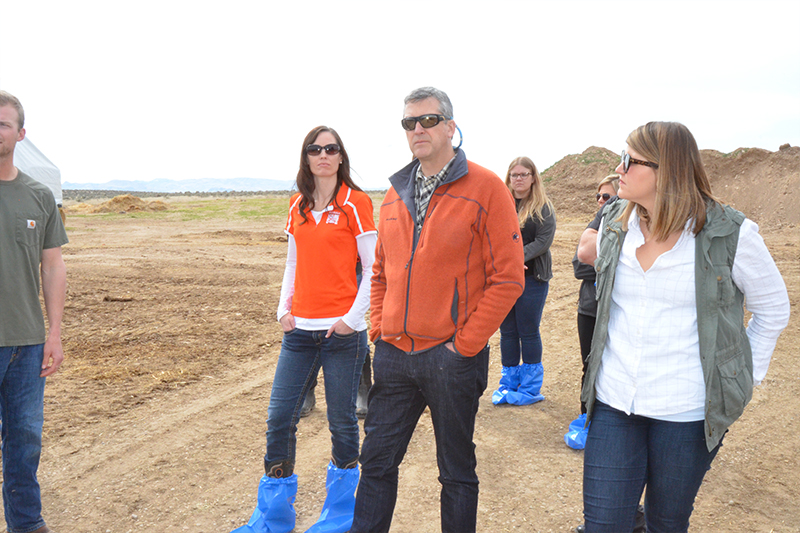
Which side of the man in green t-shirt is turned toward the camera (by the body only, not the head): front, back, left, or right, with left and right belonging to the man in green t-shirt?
front

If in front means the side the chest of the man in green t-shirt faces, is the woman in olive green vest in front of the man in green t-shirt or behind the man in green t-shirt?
in front

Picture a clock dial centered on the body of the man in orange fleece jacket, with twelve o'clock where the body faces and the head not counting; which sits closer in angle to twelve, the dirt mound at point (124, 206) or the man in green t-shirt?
the man in green t-shirt

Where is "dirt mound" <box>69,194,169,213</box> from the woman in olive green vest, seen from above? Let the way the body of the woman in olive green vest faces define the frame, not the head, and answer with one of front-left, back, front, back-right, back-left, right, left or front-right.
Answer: right

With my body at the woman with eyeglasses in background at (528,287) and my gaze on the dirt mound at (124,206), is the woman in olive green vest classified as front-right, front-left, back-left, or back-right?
back-left

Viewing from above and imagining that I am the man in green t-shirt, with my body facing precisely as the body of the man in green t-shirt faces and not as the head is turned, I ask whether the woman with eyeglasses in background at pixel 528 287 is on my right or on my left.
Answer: on my left

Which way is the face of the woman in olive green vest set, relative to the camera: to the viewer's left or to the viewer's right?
to the viewer's left

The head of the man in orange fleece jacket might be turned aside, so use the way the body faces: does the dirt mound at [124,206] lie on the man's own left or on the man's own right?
on the man's own right

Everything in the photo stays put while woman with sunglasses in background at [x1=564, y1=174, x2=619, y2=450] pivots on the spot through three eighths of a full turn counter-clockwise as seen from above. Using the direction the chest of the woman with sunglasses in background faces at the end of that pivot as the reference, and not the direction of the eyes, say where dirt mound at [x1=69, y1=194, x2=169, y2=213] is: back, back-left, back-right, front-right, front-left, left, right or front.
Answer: back-left

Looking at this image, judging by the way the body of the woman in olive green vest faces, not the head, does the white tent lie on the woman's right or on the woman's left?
on the woman's right

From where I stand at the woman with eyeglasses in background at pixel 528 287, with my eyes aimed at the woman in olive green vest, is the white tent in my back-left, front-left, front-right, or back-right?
back-right

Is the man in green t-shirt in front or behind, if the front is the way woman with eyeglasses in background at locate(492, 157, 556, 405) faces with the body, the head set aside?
in front

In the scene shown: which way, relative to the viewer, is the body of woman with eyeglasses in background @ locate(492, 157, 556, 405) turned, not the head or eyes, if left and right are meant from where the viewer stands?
facing the viewer and to the left of the viewer
